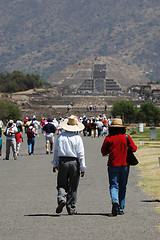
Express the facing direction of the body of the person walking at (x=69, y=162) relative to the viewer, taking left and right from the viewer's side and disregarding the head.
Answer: facing away from the viewer

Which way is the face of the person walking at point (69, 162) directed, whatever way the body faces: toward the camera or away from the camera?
away from the camera

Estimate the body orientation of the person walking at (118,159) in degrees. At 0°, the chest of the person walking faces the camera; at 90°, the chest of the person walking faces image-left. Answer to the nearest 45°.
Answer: approximately 180°

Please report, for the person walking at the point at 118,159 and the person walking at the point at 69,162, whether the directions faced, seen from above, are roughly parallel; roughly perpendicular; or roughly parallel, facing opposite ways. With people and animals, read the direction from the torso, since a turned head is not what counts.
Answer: roughly parallel

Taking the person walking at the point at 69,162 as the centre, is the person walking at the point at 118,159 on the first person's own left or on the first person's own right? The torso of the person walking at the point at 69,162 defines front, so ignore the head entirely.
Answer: on the first person's own right

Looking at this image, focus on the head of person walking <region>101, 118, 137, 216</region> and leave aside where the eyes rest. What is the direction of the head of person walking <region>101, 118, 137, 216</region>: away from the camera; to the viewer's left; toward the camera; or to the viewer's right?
away from the camera

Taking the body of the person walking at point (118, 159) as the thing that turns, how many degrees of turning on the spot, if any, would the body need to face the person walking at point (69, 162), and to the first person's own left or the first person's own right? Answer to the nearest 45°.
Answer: approximately 90° to the first person's own left

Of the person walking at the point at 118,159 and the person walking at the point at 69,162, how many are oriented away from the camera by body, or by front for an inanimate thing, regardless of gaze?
2
